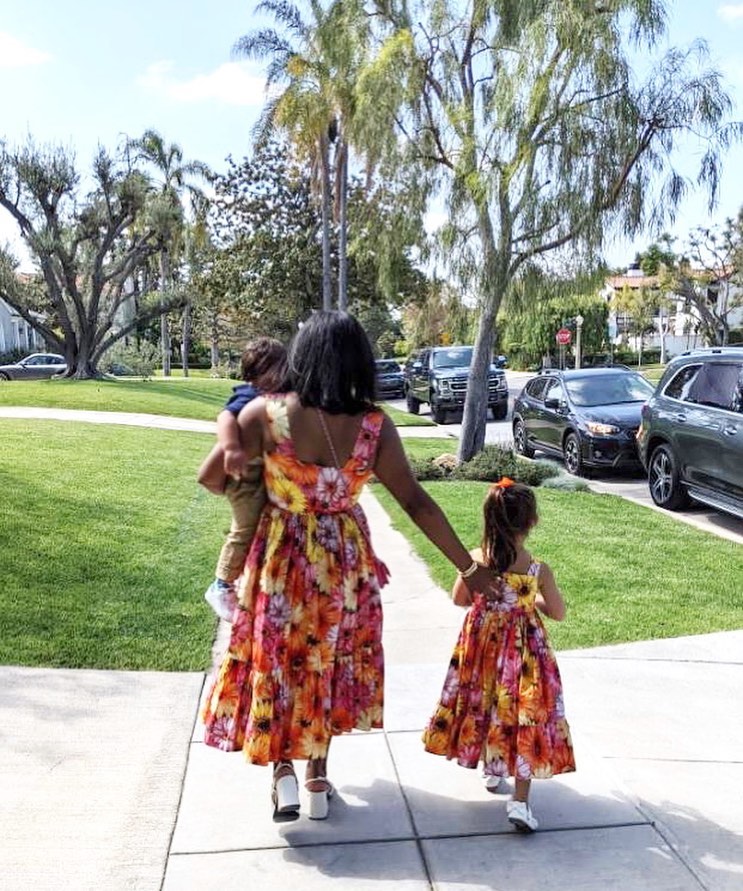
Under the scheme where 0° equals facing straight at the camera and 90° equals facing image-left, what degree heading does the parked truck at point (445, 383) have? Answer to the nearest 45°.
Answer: approximately 315°

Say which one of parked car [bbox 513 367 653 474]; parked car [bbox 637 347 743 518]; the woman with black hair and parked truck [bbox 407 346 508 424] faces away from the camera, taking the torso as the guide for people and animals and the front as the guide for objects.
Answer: the woman with black hair

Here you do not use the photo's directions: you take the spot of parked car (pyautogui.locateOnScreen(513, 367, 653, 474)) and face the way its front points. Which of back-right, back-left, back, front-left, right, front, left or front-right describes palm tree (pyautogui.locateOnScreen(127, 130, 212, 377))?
back

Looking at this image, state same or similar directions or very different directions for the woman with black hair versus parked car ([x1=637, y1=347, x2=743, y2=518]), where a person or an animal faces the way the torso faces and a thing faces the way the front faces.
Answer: very different directions

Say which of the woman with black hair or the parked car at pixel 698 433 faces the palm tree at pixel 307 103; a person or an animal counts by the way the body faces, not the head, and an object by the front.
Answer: the woman with black hair

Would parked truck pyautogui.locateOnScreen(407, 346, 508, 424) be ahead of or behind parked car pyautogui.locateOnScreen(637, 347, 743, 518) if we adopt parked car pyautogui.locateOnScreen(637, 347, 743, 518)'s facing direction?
behind

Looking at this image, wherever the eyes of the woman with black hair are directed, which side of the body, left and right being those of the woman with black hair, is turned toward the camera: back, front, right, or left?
back

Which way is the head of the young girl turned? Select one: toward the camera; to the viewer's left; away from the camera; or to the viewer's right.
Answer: away from the camera

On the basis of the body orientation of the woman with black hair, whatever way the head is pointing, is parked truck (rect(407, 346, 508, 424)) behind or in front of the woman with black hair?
in front

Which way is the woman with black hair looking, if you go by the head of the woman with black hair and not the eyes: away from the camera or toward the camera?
away from the camera

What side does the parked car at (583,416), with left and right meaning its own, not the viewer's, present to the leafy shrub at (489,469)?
right

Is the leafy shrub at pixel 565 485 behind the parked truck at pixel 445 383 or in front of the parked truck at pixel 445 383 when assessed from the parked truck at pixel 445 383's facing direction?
in front

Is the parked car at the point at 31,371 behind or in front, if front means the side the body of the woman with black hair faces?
in front
